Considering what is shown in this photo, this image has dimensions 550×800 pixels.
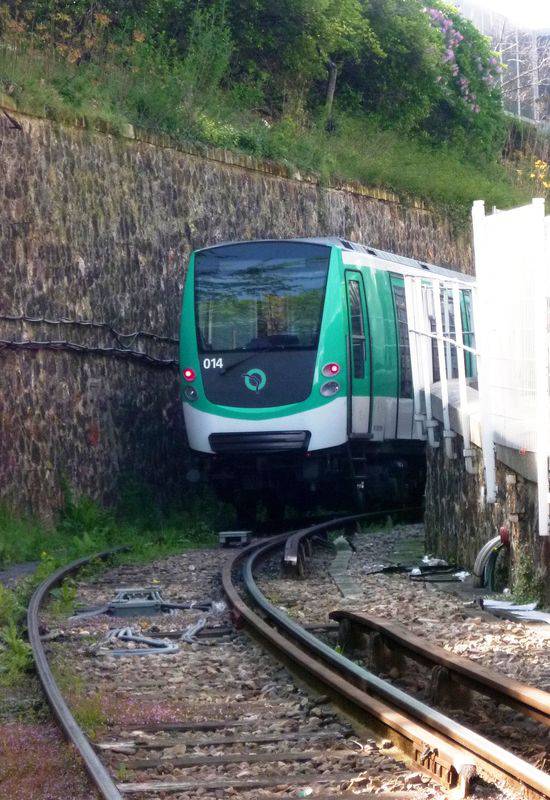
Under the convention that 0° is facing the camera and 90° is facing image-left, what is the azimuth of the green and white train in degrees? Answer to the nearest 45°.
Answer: approximately 45°

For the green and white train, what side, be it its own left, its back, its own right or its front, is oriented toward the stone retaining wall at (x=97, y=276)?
right

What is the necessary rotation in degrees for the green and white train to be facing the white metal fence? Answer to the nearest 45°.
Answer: approximately 45° to its left

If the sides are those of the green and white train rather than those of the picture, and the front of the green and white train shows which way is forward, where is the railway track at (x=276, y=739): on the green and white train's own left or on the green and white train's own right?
on the green and white train's own left
